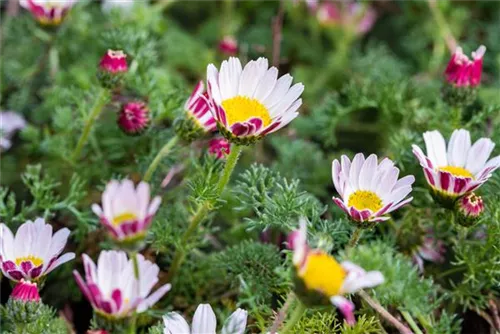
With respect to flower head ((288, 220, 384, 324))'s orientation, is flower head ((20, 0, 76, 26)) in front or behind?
behind

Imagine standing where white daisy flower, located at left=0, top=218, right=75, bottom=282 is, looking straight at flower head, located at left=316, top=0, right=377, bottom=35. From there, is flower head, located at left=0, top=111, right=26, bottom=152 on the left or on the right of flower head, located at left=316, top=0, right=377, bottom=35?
left

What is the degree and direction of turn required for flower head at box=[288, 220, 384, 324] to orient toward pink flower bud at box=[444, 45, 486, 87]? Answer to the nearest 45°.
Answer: approximately 135° to its left
